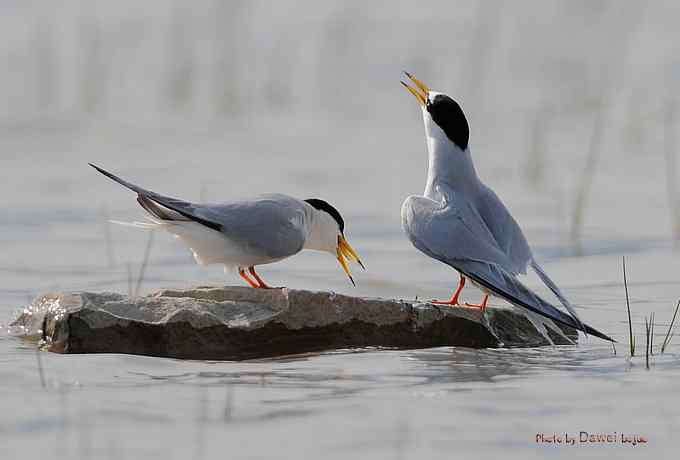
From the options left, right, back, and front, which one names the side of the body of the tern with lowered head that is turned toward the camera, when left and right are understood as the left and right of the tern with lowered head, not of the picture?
right

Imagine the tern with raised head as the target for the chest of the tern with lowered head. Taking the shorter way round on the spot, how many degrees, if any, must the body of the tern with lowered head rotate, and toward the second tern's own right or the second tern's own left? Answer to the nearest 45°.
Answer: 0° — it already faces it

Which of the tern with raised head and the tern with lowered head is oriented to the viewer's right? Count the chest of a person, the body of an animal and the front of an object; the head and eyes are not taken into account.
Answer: the tern with lowered head

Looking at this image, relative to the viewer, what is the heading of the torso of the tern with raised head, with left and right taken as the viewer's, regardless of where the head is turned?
facing away from the viewer and to the left of the viewer

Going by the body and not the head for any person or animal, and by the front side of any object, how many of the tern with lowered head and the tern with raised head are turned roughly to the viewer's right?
1

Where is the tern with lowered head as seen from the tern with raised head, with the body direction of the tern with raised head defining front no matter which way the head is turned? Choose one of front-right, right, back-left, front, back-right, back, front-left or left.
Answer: front-left
